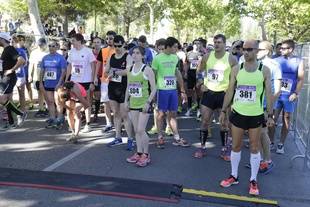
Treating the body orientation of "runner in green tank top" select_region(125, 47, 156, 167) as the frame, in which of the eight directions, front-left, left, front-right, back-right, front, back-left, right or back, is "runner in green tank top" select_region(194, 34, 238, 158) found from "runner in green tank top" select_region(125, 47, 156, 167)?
back-left

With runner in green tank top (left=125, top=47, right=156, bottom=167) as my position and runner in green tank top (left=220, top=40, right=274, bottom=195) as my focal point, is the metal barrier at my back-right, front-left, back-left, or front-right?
front-left

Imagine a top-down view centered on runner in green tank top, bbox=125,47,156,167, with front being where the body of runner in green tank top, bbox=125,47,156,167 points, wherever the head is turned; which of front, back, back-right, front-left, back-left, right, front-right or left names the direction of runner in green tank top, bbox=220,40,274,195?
left

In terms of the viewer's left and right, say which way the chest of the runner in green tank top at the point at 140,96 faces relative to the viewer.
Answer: facing the viewer and to the left of the viewer
